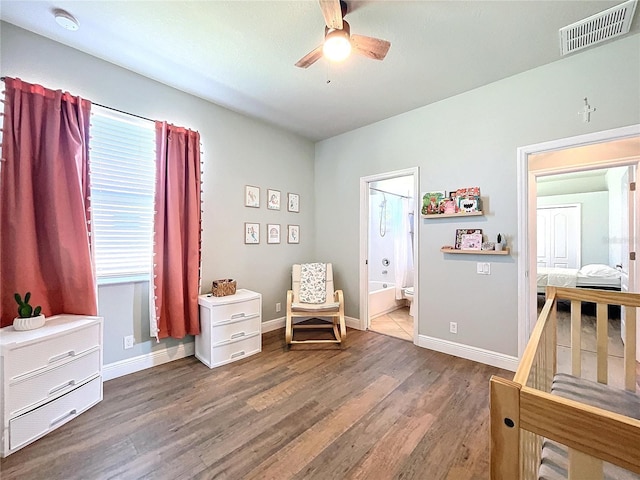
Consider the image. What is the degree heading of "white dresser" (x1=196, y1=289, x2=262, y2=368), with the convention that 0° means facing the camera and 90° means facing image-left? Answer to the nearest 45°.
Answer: approximately 315°

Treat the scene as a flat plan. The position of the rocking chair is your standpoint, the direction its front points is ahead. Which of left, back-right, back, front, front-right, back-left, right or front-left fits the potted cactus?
front-right

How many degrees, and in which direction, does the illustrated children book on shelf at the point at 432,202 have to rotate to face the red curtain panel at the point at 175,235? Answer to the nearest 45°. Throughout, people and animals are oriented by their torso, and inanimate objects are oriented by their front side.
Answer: approximately 45° to its right

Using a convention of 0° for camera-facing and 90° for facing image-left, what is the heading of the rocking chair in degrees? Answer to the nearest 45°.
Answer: approximately 0°

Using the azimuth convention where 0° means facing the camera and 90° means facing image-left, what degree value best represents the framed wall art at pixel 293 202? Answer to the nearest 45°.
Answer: approximately 315°

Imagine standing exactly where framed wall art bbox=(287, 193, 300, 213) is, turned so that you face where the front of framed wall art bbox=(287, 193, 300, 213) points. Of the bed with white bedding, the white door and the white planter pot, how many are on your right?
1

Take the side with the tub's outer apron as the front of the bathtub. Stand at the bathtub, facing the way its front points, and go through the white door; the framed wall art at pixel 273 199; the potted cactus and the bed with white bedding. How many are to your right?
2

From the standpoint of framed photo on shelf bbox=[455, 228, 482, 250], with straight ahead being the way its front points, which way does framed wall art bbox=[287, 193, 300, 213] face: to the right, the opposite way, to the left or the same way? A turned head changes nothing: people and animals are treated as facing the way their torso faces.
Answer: to the left

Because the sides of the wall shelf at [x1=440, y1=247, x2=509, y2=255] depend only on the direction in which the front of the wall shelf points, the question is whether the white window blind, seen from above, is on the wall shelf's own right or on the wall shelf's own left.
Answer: on the wall shelf's own right

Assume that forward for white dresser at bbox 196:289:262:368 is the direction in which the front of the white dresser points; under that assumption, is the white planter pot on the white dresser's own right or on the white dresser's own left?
on the white dresser's own right

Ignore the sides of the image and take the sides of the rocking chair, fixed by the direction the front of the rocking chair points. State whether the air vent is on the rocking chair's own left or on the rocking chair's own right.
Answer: on the rocking chair's own left
